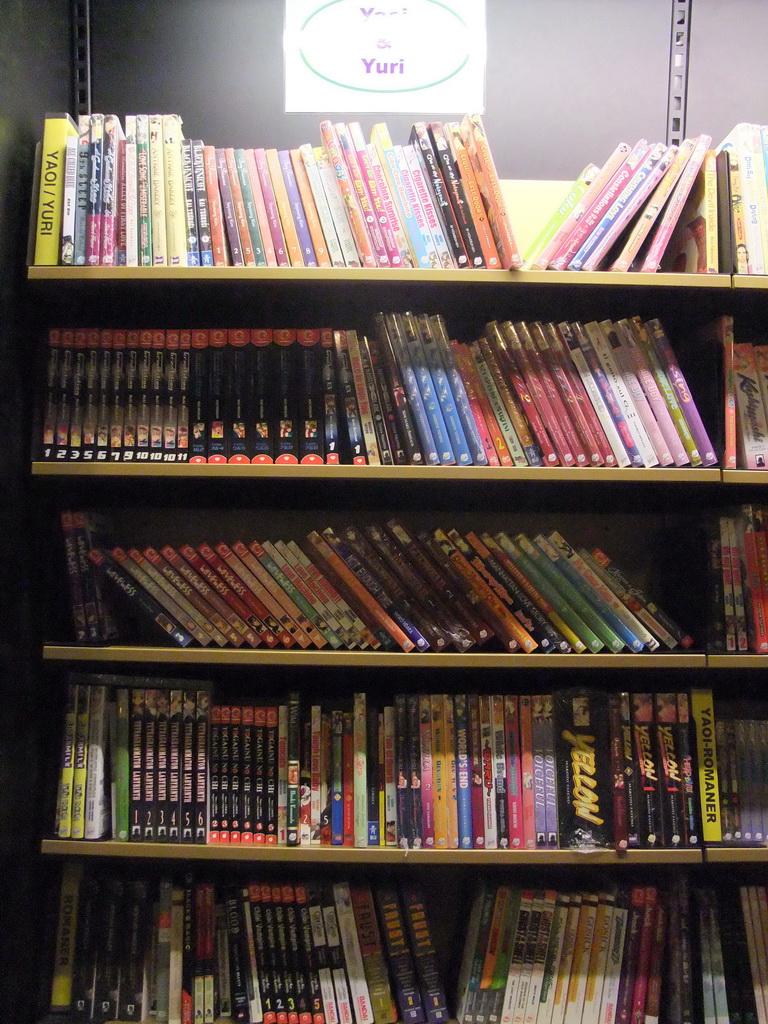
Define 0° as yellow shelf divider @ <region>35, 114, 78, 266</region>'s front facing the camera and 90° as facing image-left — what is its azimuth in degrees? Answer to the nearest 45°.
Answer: approximately 0°

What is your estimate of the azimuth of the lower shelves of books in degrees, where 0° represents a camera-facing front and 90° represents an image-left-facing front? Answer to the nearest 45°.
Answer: approximately 0°
